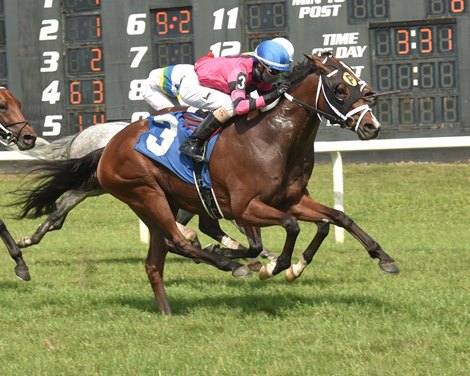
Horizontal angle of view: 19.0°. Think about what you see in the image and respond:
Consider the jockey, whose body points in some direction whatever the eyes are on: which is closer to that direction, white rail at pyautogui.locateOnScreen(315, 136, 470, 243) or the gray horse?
the white rail

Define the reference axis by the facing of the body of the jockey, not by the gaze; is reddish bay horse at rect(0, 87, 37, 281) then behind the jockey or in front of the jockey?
behind

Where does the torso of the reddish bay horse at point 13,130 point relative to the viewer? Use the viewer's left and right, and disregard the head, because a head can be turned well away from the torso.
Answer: facing to the right of the viewer

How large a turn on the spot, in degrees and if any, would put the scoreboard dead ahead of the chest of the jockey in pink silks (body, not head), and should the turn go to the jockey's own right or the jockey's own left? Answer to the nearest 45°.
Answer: approximately 90° to the jockey's own left

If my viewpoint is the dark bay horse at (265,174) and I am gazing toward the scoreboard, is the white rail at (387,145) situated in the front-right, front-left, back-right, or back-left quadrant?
front-right

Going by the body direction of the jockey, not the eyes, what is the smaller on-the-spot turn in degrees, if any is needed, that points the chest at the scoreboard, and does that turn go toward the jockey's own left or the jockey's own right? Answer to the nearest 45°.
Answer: approximately 90° to the jockey's own left

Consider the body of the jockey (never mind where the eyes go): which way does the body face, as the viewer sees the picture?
to the viewer's right

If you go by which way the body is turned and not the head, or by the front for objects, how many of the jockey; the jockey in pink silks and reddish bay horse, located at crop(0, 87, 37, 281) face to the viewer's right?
3

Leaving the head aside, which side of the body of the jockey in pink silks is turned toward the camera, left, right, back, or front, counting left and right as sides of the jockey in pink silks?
right
